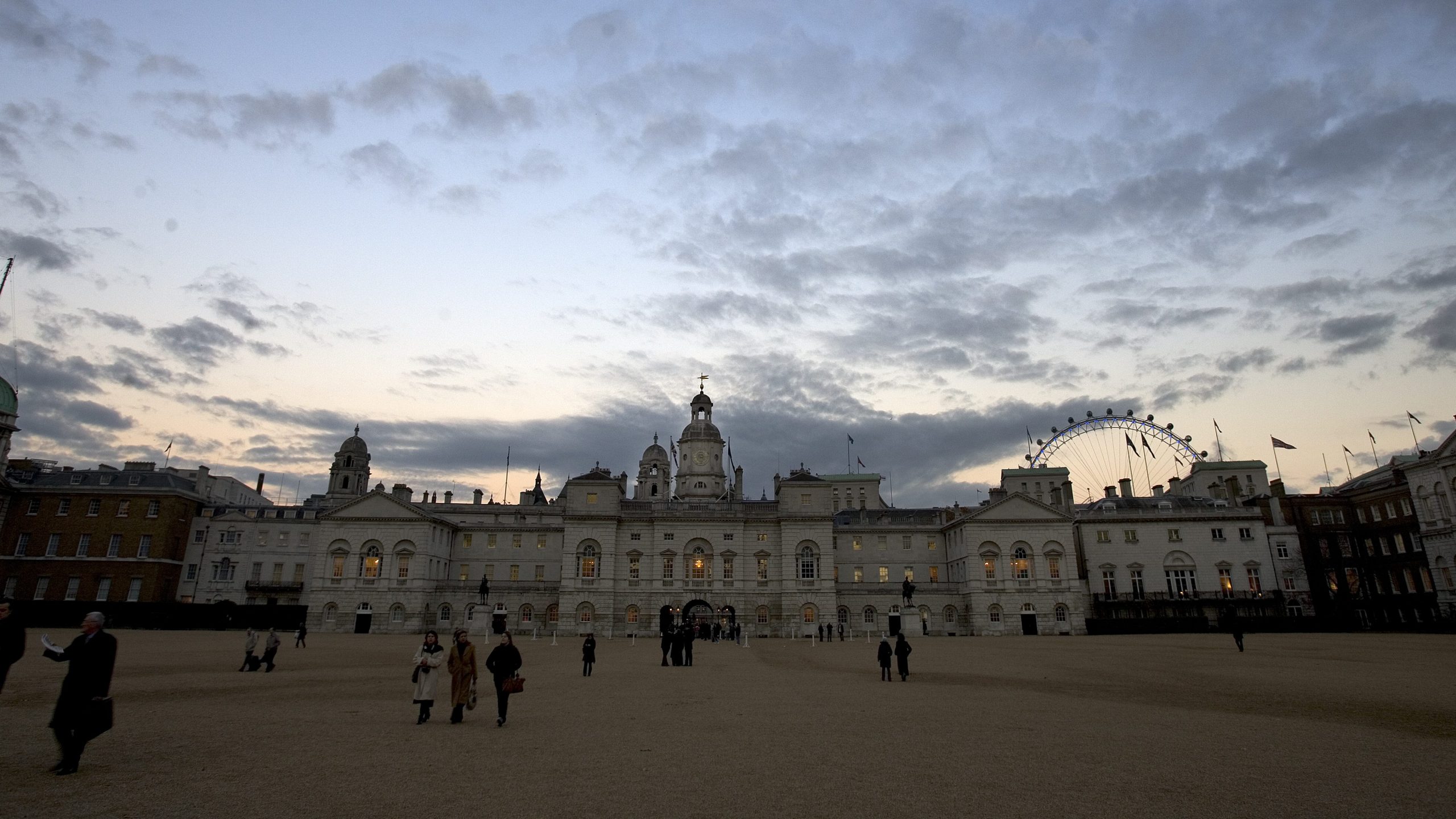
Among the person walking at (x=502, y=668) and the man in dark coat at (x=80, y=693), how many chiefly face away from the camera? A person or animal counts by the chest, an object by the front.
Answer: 0

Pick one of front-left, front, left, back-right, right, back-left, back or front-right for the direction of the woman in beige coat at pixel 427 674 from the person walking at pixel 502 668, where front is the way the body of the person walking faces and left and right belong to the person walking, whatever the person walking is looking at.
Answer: front-right

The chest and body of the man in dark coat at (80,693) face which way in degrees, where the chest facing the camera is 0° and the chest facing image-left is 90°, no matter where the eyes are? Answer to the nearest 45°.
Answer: approximately 45°

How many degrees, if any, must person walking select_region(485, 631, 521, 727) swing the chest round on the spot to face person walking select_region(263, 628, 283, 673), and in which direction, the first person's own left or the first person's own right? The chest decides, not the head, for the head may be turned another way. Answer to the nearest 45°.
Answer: approximately 90° to the first person's own right

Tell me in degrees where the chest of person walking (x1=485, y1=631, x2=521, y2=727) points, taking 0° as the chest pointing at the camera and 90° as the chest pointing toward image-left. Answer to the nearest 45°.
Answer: approximately 45°

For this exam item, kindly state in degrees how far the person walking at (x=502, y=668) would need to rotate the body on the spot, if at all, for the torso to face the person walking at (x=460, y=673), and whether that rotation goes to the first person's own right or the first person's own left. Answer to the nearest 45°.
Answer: approximately 90° to the first person's own right

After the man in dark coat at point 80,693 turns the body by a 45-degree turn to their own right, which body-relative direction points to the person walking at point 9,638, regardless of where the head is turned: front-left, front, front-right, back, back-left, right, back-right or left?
front-right

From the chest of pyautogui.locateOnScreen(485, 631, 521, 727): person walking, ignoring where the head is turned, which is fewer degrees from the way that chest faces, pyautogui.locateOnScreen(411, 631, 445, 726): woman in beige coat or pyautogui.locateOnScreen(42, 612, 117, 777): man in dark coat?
the man in dark coat

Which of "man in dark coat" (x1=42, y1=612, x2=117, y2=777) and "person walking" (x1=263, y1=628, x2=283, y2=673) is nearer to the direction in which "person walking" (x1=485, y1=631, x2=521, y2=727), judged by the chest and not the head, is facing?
the man in dark coat

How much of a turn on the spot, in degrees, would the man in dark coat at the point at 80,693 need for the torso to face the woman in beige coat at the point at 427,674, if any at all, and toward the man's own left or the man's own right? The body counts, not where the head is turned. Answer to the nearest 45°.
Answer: approximately 180°
